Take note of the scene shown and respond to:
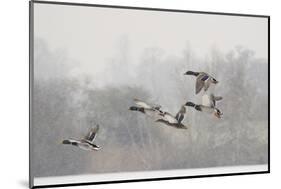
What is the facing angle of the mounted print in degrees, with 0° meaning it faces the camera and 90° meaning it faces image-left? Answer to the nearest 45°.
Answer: approximately 315°
